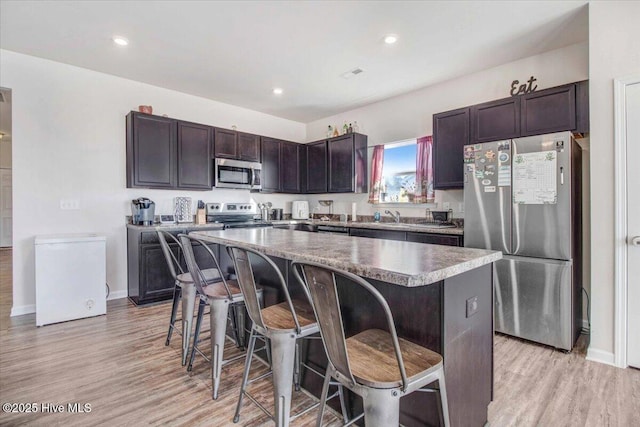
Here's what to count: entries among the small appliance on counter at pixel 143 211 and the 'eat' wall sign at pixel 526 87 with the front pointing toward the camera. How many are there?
2

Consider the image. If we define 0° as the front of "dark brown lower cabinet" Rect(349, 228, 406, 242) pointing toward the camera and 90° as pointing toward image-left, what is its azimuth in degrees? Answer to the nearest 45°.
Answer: approximately 45°

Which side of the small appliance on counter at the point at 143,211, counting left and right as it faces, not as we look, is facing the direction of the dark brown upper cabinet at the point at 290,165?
left

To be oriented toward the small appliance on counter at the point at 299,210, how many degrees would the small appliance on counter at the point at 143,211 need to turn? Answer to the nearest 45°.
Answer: approximately 90° to its left

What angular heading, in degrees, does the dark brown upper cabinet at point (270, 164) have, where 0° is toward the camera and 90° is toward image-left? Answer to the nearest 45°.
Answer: approximately 315°

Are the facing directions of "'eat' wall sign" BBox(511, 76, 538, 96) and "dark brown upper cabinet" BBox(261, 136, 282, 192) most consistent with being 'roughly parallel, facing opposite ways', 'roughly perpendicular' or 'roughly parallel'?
roughly perpendicular

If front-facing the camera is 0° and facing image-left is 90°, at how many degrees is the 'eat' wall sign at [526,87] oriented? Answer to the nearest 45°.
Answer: approximately 0°

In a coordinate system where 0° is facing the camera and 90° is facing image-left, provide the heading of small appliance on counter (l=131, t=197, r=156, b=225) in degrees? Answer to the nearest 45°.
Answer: approximately 0°

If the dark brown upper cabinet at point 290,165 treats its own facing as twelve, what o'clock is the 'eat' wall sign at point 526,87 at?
The 'eat' wall sign is roughly at 12 o'clock from the dark brown upper cabinet.

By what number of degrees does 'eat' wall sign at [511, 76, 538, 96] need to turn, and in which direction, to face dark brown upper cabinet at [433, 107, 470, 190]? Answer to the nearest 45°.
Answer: approximately 90° to its right

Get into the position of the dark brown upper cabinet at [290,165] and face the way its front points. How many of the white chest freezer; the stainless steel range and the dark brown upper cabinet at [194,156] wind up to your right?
3

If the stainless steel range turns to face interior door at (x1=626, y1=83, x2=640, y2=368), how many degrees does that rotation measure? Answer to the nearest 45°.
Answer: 0° — it already faces it
